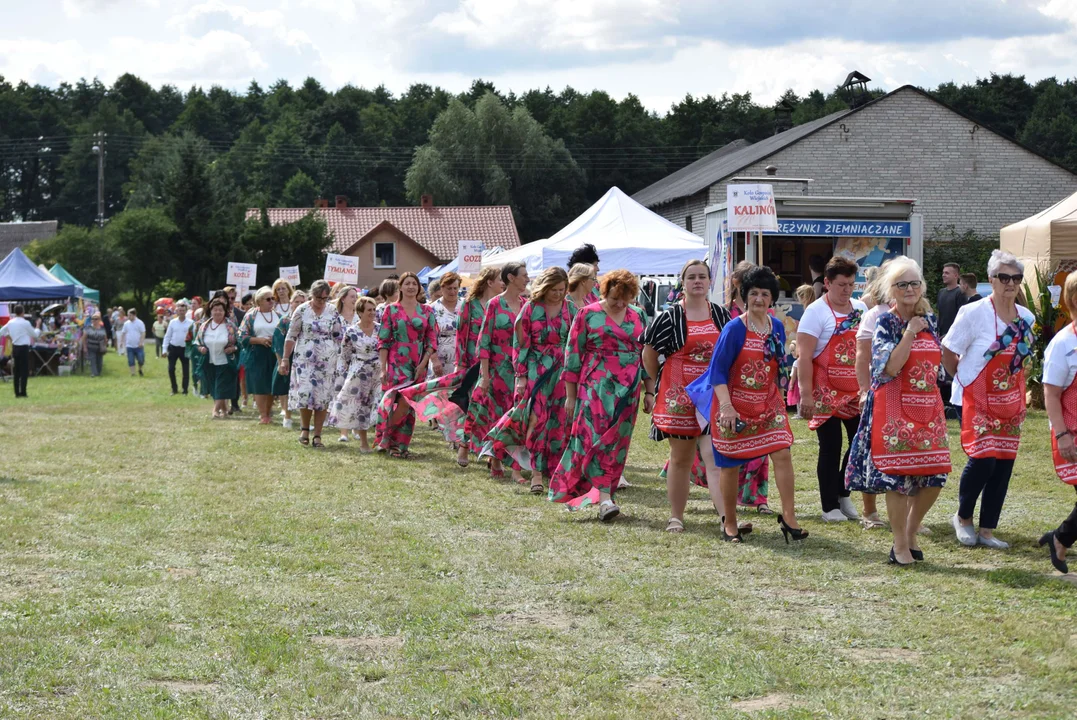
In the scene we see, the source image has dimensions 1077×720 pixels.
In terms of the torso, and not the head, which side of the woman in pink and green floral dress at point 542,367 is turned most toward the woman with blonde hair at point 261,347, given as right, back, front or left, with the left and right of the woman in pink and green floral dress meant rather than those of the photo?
back

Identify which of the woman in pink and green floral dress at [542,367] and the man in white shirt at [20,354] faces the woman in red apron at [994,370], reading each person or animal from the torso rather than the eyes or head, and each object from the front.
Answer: the woman in pink and green floral dress

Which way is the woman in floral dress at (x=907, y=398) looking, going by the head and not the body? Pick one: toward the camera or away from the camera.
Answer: toward the camera

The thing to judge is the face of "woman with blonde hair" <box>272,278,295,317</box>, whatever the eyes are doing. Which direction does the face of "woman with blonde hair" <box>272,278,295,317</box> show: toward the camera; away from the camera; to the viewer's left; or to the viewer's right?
toward the camera

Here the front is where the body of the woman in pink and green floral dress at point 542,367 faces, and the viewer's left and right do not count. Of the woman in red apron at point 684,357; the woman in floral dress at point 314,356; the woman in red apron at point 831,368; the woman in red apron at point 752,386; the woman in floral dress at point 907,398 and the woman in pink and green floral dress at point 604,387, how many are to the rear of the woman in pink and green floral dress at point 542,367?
1

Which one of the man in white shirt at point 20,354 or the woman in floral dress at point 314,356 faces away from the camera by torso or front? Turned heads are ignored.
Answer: the man in white shirt

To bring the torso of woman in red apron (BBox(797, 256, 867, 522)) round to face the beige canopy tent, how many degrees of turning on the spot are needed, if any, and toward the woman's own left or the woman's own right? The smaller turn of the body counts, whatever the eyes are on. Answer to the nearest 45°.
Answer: approximately 135° to the woman's own left

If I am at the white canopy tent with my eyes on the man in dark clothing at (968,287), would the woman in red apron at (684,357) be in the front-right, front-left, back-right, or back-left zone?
front-right

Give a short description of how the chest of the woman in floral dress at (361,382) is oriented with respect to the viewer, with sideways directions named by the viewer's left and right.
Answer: facing the viewer and to the right of the viewer

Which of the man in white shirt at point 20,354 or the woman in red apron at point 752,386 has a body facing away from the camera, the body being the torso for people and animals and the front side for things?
the man in white shirt

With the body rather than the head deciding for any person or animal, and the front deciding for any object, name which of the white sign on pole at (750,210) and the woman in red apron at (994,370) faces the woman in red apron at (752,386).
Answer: the white sign on pole

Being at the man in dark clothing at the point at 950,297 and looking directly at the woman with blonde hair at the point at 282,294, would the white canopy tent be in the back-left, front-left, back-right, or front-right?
front-right

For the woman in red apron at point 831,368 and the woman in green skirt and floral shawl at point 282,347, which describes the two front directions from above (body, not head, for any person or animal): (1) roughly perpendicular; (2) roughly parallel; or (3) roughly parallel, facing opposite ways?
roughly parallel

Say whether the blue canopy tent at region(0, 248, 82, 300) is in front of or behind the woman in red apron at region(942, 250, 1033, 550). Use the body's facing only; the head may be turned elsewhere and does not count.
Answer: behind

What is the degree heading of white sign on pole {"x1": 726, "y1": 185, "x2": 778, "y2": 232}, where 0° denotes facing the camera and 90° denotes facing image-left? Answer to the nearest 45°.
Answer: approximately 0°

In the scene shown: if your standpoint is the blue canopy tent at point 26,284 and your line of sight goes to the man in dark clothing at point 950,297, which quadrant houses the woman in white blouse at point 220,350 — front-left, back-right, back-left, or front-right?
front-right
